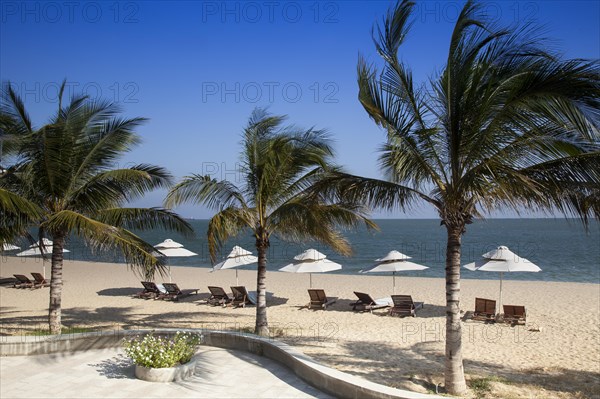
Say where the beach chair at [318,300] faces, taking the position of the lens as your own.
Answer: facing away from the viewer and to the right of the viewer

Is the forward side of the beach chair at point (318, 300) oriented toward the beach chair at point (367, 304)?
no

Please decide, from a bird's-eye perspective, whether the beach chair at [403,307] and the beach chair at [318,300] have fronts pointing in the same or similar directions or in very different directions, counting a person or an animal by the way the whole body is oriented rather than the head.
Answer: same or similar directions

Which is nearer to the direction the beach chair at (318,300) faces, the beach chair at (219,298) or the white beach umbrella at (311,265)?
the white beach umbrella

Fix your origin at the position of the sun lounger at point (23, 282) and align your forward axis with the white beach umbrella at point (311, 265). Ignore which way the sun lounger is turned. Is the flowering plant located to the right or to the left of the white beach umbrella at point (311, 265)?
right

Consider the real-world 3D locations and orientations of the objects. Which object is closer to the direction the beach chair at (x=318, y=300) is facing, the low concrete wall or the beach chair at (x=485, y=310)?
the beach chair

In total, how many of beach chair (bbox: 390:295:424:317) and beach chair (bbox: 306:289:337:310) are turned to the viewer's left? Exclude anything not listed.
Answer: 0

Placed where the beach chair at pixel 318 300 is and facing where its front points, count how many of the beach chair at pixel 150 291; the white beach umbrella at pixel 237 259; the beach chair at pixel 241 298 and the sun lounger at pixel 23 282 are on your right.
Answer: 0

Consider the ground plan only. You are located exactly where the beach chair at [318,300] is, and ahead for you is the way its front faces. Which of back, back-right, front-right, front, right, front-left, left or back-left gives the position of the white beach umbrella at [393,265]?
front-right

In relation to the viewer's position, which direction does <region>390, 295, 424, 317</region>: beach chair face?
facing away from the viewer and to the right of the viewer

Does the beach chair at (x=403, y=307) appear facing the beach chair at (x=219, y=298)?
no

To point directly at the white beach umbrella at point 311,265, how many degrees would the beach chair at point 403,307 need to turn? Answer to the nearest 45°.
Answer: approximately 90° to its left

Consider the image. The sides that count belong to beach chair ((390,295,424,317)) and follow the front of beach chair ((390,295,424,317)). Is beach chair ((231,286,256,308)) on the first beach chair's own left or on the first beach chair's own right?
on the first beach chair's own left

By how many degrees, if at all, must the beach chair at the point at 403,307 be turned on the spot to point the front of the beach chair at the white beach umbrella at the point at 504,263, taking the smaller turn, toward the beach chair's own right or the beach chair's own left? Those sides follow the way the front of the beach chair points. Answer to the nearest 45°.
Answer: approximately 45° to the beach chair's own right
